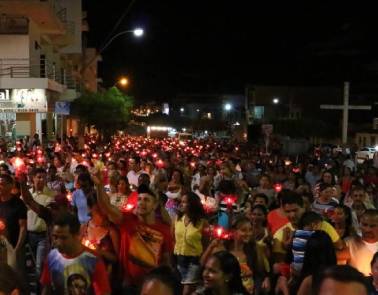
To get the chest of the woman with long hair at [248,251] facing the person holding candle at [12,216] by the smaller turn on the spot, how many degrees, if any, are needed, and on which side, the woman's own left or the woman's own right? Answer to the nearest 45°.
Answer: approximately 90° to the woman's own right

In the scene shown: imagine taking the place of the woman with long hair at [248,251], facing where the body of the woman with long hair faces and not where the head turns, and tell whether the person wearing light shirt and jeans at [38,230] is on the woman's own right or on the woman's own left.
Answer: on the woman's own right

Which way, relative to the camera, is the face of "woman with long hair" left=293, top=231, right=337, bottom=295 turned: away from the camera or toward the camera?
away from the camera
